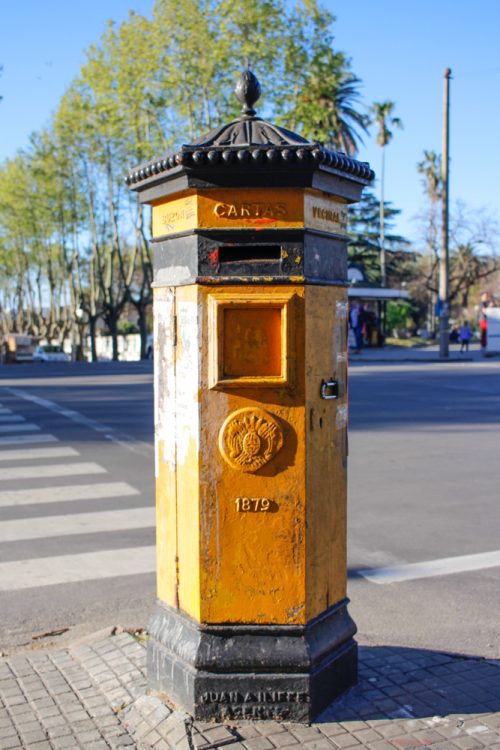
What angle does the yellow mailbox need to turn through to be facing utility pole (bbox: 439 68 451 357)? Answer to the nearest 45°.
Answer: approximately 180°

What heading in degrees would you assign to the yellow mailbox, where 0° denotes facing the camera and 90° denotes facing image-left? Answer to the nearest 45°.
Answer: approximately 0°

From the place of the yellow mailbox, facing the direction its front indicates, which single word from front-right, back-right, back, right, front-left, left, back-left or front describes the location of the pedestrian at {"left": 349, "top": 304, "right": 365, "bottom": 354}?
back
